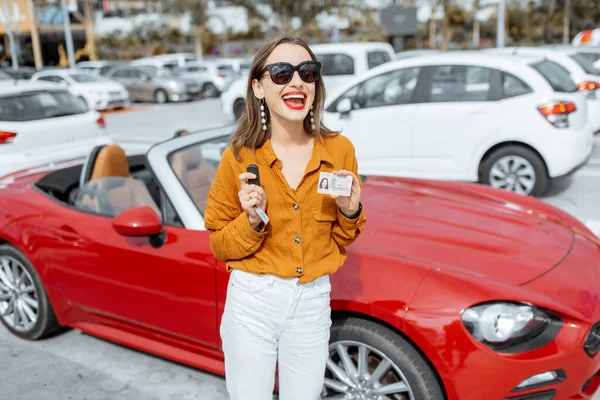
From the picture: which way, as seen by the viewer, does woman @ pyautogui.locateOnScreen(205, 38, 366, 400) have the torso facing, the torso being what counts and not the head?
toward the camera

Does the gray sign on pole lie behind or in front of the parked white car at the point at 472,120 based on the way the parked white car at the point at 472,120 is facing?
in front

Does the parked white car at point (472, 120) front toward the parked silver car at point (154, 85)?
yes

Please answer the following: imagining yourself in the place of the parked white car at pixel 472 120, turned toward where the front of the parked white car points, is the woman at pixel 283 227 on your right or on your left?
on your left

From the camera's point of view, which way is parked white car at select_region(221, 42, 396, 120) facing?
to the viewer's left

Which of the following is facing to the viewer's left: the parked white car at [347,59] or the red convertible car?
the parked white car

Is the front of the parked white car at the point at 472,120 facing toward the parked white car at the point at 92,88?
yes

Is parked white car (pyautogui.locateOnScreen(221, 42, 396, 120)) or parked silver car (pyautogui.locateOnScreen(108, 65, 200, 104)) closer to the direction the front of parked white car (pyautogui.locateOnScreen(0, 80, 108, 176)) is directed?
the parked silver car

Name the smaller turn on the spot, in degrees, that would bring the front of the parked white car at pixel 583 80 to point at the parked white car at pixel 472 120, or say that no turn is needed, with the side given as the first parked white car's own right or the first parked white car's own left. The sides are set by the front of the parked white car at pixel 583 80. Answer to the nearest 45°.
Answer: approximately 135° to the first parked white car's own left

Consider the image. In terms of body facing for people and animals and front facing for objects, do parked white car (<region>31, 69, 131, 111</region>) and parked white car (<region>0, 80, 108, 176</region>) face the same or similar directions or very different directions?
very different directions

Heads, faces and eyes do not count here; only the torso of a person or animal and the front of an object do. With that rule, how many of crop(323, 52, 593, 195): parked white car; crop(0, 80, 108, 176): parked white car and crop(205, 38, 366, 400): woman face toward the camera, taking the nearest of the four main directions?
1

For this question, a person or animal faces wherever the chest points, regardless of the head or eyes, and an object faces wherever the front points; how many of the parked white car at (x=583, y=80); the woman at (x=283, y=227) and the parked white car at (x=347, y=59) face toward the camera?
1

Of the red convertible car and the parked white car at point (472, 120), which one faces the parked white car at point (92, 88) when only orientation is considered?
the parked white car at point (472, 120)

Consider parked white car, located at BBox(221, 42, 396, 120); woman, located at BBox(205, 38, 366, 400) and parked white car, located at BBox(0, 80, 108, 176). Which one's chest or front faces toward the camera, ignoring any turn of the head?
the woman
